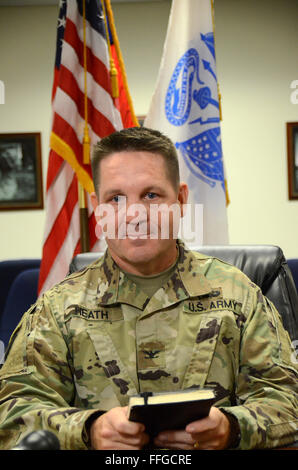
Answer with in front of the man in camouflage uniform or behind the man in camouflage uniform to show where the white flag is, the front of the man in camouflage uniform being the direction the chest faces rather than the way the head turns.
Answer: behind

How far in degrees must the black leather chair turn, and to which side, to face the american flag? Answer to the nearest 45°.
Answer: approximately 135° to its right

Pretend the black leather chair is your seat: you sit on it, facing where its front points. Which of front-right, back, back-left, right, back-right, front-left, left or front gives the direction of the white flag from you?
back

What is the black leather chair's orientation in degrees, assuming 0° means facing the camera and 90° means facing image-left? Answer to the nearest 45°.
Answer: approximately 0°

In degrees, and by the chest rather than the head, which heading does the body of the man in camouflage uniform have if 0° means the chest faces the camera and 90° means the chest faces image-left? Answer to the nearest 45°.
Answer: approximately 0°
